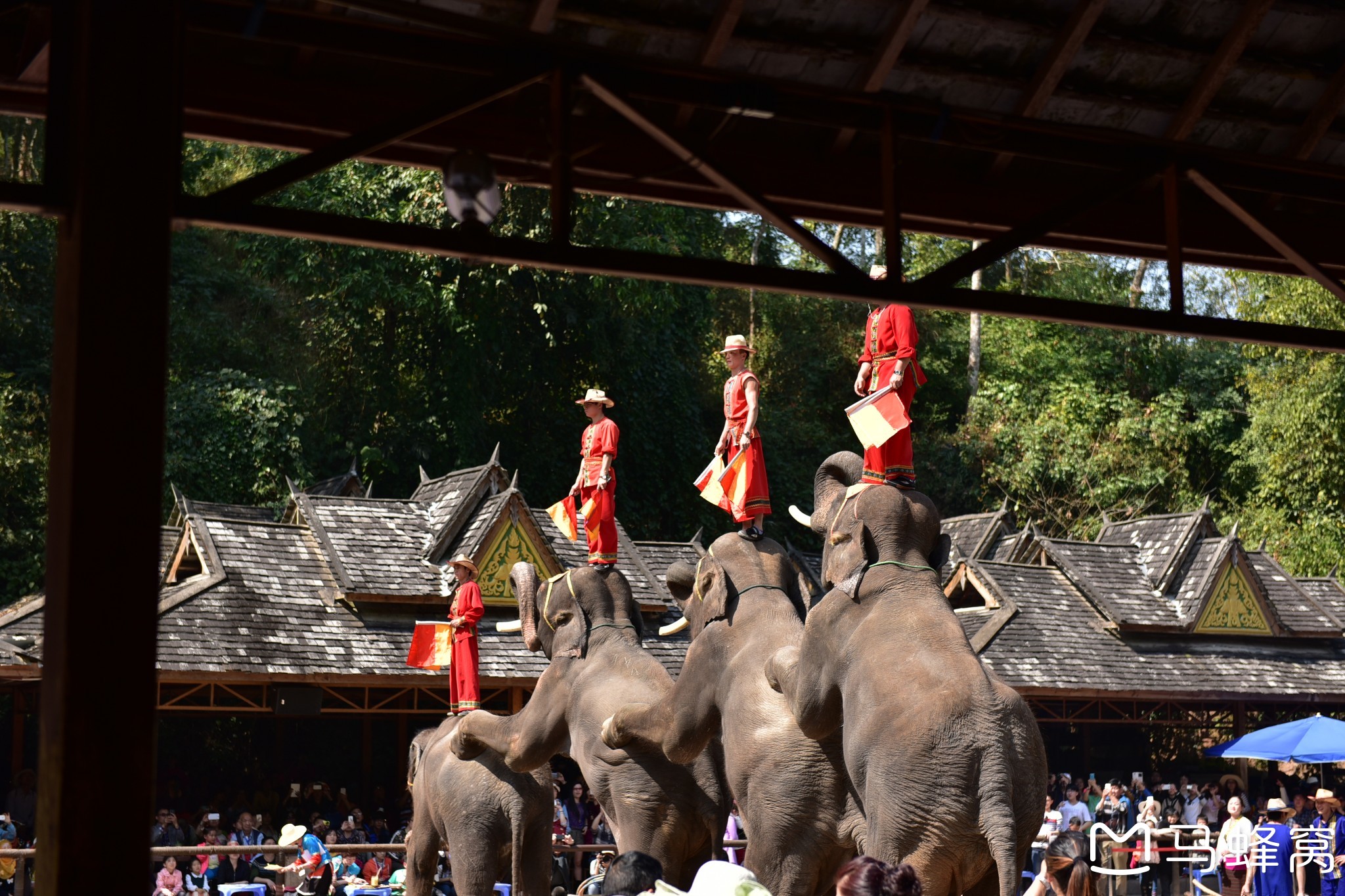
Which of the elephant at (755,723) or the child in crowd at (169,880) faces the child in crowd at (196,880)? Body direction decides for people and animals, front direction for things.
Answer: the elephant

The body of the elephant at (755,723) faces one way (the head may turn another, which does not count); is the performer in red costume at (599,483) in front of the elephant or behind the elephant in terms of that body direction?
in front

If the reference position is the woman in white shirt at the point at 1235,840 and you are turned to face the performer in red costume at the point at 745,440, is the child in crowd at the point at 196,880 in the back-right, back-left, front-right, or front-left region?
front-right

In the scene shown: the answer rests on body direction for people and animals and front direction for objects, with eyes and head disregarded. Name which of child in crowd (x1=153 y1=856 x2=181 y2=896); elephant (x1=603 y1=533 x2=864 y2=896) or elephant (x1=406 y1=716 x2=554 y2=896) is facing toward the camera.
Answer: the child in crowd

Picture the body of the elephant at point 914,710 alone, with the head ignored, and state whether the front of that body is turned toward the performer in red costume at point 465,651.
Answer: yes

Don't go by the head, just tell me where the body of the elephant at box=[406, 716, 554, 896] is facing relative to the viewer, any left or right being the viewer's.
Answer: facing away from the viewer and to the left of the viewer

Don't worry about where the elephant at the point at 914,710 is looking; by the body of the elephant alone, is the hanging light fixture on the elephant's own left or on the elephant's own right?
on the elephant's own left

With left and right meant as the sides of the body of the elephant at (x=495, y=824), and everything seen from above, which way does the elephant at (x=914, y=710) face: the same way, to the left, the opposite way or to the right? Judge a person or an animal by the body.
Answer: the same way

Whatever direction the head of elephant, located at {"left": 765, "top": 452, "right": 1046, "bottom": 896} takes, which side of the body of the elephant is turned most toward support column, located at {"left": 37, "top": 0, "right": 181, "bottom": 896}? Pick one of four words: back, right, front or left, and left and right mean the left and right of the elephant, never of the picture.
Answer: left

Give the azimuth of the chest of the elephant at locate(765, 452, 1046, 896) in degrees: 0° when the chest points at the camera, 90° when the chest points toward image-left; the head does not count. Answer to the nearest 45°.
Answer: approximately 135°

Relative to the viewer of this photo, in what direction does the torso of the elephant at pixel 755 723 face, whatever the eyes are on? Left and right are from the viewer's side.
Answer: facing away from the viewer and to the left of the viewer

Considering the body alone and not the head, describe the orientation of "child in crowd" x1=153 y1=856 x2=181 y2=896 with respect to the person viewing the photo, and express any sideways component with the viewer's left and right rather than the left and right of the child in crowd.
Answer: facing the viewer

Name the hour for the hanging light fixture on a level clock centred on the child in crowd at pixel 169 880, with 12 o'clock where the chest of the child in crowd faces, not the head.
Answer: The hanging light fixture is roughly at 12 o'clock from the child in crowd.

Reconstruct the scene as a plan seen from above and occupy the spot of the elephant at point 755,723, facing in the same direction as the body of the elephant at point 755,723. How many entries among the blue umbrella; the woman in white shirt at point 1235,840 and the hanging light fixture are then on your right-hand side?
2
